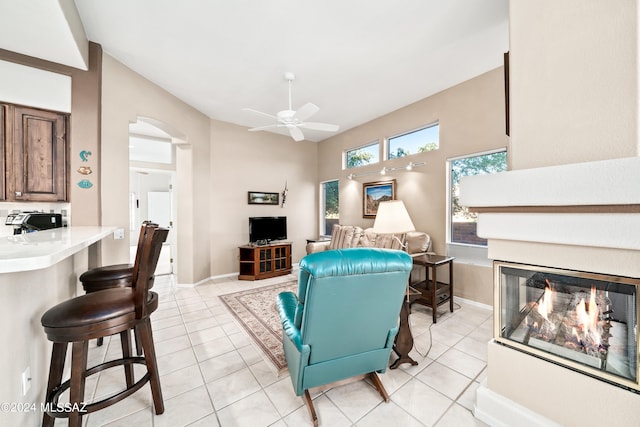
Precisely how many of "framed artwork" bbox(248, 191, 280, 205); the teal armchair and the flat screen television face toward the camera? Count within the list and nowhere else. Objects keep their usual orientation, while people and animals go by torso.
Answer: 2

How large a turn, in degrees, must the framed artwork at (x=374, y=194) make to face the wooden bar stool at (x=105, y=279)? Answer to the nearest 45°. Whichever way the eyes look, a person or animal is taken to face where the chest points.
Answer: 0° — it already faces it

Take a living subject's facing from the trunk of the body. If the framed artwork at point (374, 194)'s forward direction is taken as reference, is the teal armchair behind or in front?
in front

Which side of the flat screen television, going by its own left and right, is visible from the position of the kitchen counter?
front

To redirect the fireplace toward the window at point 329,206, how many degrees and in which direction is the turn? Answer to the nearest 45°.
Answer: approximately 90° to its right

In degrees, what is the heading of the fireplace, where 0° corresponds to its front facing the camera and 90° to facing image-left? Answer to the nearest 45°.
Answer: approximately 45°

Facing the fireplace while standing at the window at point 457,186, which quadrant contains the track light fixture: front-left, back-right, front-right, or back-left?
back-right

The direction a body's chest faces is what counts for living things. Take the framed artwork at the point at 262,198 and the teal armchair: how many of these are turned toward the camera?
1

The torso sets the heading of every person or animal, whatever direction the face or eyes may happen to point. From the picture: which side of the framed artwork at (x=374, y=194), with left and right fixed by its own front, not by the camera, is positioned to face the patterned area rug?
front

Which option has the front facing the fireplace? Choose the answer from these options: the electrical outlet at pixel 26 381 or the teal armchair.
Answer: the electrical outlet

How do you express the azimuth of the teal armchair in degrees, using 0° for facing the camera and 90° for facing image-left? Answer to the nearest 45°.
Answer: approximately 135°

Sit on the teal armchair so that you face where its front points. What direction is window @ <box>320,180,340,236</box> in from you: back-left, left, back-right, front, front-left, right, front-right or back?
front-right

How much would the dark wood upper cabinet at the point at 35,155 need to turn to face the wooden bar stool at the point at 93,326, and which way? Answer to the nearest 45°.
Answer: approximately 45° to its right

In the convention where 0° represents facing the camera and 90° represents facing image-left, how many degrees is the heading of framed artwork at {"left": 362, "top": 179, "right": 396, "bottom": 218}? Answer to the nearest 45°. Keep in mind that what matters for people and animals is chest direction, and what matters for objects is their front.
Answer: approximately 45°
